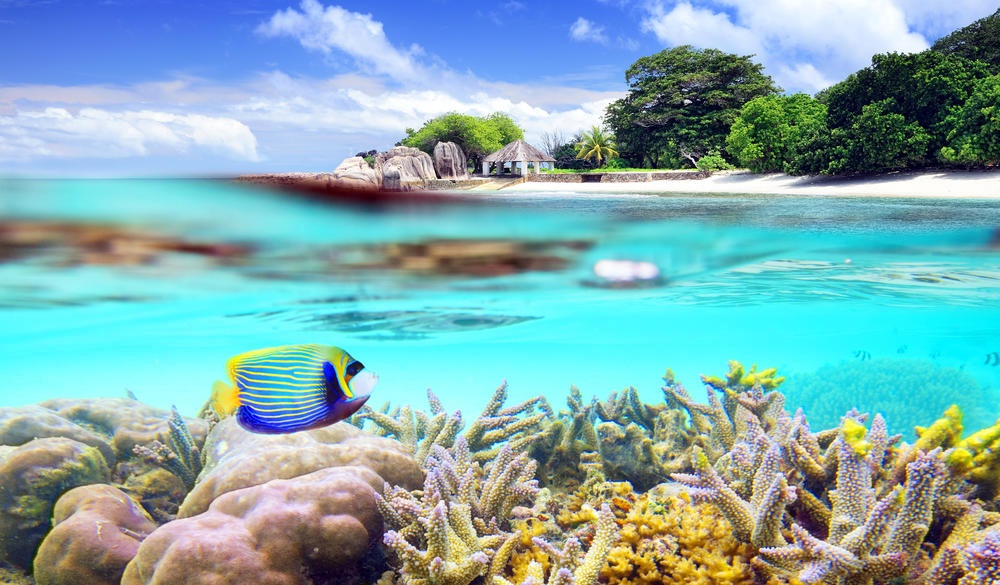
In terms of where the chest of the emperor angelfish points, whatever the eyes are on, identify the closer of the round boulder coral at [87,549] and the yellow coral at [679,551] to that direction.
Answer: the yellow coral

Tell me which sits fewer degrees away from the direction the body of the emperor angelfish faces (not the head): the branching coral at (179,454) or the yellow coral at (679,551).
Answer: the yellow coral

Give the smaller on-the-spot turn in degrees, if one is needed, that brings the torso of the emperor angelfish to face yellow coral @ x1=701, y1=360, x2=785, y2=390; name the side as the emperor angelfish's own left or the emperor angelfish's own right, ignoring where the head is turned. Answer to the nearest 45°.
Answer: approximately 45° to the emperor angelfish's own left

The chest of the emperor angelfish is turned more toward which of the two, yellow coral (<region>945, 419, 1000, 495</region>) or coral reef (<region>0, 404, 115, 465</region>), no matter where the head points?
the yellow coral

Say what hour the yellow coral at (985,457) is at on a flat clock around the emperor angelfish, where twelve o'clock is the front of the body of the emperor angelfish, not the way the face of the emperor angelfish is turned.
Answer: The yellow coral is roughly at 12 o'clock from the emperor angelfish.

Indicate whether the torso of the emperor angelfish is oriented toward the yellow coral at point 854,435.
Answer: yes

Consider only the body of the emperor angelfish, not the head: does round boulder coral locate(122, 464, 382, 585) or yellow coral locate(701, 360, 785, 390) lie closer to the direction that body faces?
the yellow coral

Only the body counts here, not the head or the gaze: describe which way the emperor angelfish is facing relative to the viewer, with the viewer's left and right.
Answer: facing to the right of the viewer
